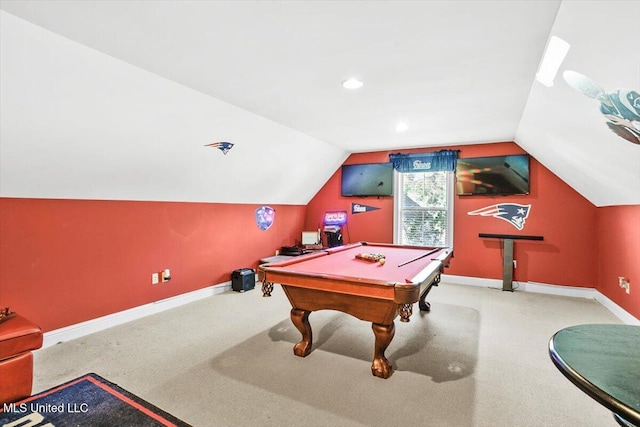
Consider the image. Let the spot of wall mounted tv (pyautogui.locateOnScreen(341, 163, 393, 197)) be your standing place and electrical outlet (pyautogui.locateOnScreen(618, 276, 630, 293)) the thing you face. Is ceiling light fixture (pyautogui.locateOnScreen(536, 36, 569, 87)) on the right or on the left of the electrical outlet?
right

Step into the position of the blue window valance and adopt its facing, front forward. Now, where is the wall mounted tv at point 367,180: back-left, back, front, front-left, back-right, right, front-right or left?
right

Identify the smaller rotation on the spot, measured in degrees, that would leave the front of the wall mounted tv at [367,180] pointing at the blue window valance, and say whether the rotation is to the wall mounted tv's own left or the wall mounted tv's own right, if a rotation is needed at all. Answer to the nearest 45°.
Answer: approximately 90° to the wall mounted tv's own left

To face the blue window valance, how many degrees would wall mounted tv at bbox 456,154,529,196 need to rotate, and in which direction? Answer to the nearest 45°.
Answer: approximately 90° to its right

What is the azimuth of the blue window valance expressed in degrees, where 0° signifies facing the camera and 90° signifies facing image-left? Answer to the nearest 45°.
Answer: approximately 0°

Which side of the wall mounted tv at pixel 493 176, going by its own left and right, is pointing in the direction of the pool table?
front

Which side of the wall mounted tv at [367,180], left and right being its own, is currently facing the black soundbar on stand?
left

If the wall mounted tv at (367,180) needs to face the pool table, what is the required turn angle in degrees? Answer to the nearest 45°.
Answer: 0° — it already faces it

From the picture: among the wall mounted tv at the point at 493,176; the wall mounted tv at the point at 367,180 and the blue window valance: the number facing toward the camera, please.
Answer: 3

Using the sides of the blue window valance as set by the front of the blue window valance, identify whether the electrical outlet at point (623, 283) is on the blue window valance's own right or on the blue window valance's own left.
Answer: on the blue window valance's own left

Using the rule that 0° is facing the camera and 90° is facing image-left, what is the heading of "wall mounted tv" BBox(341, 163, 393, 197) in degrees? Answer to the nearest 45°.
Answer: approximately 0°

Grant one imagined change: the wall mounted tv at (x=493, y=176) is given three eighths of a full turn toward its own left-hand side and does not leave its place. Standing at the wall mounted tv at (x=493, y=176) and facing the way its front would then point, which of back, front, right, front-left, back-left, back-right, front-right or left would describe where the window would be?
back-left
